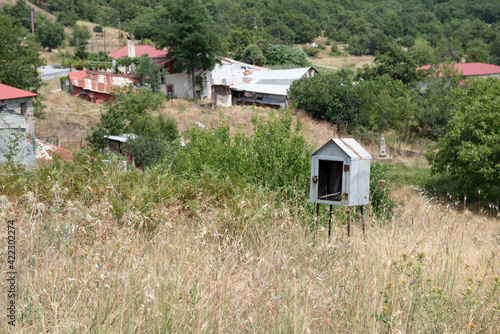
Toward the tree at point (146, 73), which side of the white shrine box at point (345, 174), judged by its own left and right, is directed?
right

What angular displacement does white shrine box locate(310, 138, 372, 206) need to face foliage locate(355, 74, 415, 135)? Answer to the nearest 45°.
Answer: approximately 135° to its right

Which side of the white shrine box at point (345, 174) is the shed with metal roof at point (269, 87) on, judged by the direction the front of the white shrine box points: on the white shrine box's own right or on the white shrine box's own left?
on the white shrine box's own right

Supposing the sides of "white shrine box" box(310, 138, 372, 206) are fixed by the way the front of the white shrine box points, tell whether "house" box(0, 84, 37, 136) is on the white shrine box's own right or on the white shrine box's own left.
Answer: on the white shrine box's own right

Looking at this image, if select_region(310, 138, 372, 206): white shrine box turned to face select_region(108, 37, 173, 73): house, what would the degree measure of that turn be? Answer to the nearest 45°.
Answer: approximately 90° to its right

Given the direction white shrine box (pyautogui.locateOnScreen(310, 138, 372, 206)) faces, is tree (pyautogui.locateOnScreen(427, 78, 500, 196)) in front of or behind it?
behind

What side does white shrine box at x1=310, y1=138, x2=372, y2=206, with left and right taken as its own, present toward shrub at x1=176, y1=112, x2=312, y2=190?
right

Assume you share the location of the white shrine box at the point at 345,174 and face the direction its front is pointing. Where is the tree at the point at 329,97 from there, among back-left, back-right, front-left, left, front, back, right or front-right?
back-right
